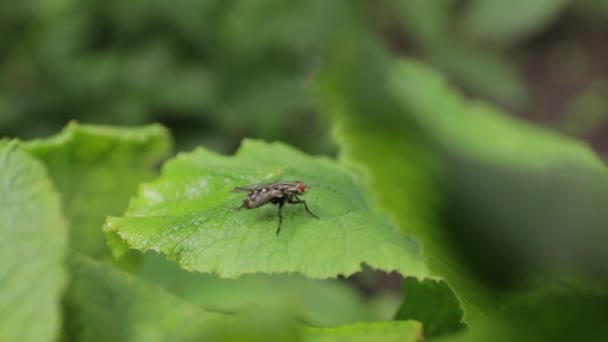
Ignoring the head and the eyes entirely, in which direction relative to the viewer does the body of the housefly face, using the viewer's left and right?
facing to the right of the viewer

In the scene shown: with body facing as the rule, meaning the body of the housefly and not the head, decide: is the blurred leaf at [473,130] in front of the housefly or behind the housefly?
in front
